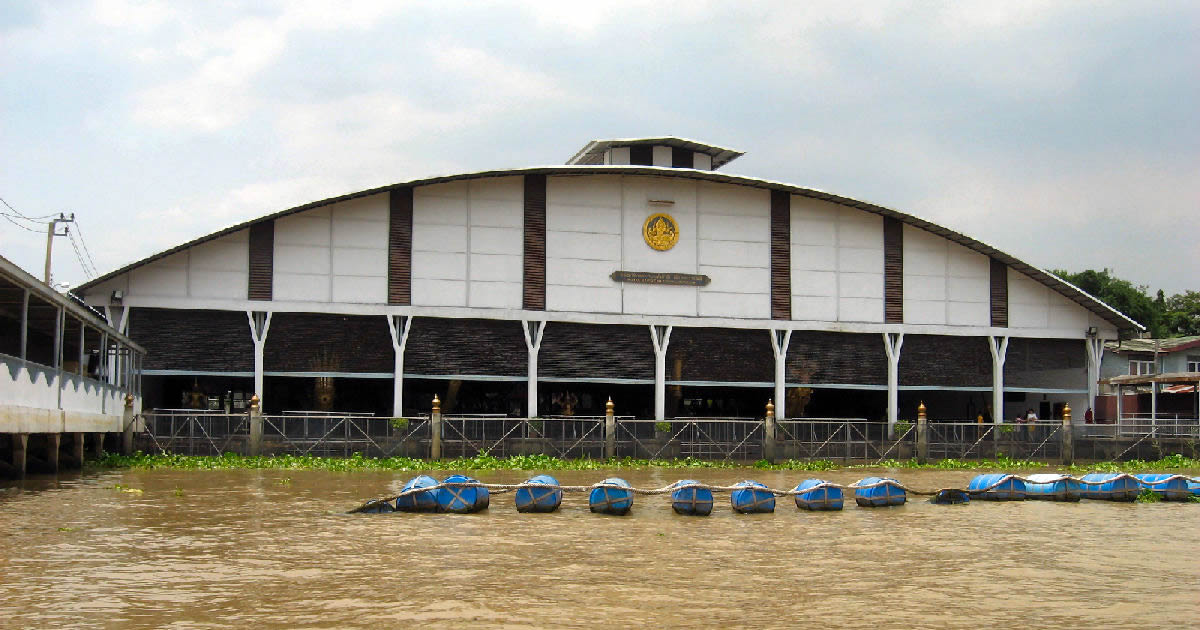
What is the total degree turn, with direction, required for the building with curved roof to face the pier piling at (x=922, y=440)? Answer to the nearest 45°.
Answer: approximately 90° to its left

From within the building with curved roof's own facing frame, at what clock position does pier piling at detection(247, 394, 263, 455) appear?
The pier piling is roughly at 2 o'clock from the building with curved roof.

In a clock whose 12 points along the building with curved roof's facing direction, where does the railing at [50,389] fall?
The railing is roughly at 1 o'clock from the building with curved roof.

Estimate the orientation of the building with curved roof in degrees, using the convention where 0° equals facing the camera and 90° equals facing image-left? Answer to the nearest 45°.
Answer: approximately 0°

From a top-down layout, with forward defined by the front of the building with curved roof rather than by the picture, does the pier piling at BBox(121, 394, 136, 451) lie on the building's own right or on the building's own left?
on the building's own right

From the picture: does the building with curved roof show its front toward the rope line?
yes

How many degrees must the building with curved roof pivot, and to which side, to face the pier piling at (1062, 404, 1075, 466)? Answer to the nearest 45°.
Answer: approximately 90° to its left

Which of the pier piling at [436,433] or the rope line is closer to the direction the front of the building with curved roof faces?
the rope line

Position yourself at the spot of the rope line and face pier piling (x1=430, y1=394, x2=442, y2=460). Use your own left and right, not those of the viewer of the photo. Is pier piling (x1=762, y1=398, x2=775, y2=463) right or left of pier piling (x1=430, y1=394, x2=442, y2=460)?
right

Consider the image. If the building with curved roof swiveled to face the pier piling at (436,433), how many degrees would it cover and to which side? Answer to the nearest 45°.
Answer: approximately 45° to its right
